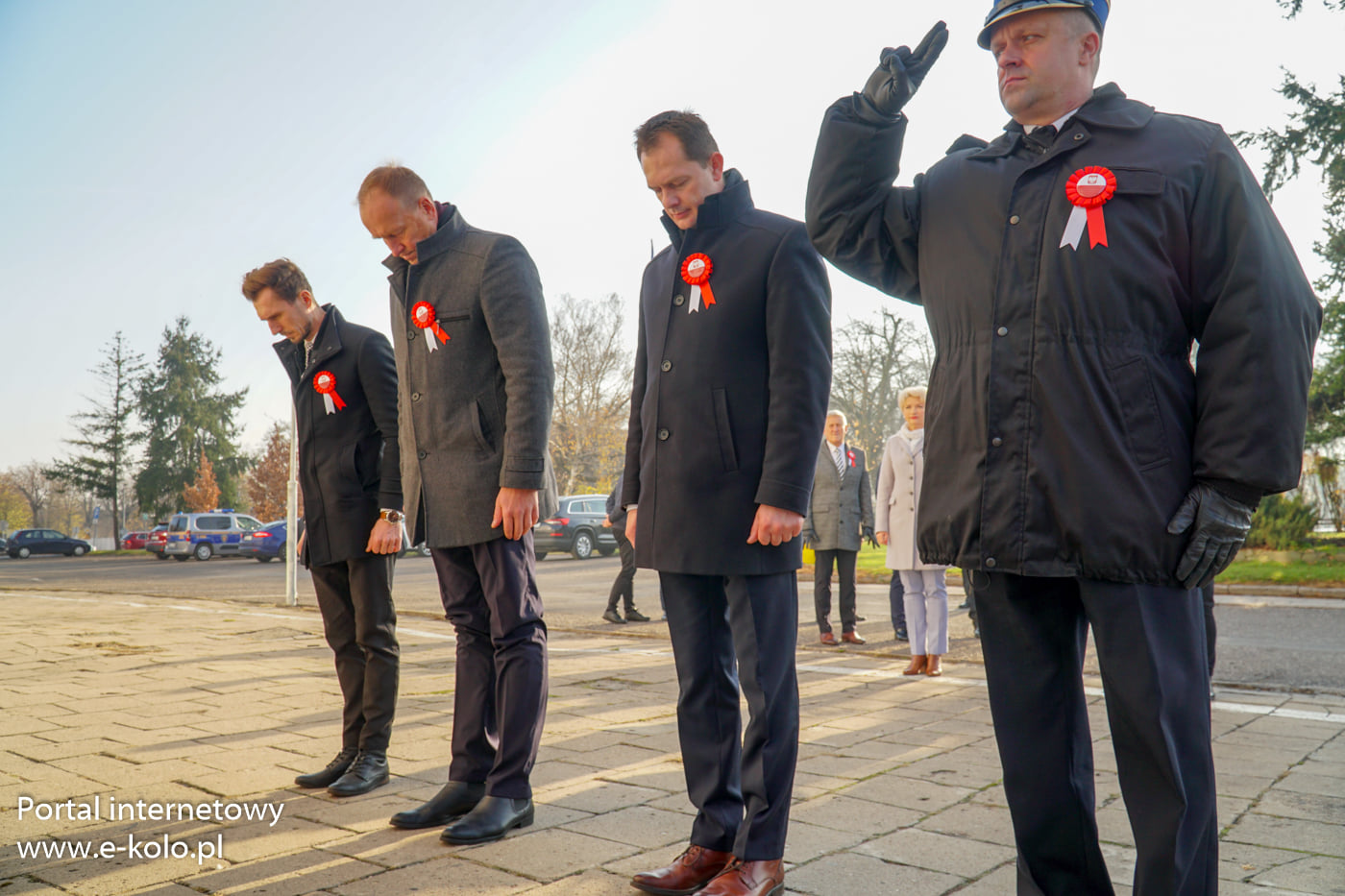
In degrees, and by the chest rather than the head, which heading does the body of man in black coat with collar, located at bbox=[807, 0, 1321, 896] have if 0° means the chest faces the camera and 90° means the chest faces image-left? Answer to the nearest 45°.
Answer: approximately 45°

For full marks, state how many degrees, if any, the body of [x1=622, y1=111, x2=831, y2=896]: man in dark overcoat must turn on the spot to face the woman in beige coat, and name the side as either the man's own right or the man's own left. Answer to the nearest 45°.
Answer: approximately 135° to the man's own right

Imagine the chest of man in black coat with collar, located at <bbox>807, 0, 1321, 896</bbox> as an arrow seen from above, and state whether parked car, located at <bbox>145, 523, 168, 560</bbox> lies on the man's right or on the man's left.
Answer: on the man's right

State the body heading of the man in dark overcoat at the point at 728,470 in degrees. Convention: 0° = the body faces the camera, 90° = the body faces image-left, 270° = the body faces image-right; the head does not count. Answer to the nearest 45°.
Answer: approximately 45°

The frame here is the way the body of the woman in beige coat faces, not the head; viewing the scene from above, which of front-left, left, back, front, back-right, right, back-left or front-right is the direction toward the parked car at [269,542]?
back-right

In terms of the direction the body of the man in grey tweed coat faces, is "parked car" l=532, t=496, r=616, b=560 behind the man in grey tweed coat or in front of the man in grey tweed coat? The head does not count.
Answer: behind

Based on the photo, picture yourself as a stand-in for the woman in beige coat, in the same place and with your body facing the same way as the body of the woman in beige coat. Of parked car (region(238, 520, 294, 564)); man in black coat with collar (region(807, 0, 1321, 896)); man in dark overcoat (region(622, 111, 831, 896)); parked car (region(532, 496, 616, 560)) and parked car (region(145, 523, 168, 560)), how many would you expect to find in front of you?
2

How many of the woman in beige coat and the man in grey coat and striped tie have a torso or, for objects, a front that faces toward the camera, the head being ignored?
2

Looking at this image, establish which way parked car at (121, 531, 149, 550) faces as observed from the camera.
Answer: facing away from the viewer and to the right of the viewer

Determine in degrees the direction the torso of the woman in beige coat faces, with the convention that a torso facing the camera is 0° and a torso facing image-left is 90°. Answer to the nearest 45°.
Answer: approximately 0°
